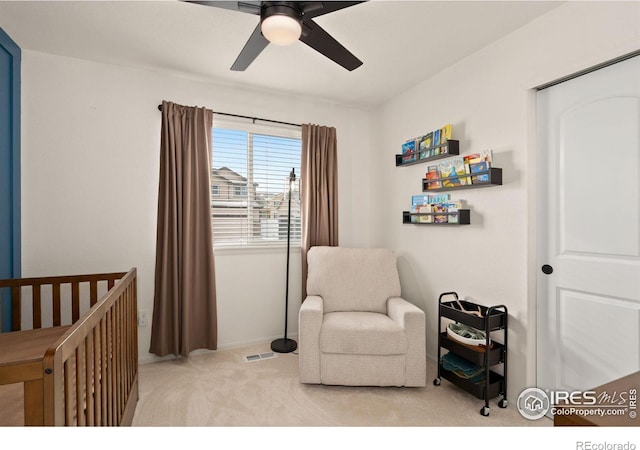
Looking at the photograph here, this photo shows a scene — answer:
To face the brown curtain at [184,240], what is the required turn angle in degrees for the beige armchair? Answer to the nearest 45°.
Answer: approximately 90° to its right

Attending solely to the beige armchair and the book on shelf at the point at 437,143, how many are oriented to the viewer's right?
0

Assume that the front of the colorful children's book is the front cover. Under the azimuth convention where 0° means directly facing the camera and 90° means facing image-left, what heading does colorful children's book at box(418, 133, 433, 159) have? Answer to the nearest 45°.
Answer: approximately 45°

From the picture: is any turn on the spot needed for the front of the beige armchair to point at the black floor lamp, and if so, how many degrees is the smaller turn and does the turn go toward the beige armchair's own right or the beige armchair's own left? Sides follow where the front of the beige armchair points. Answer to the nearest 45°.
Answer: approximately 135° to the beige armchair's own right

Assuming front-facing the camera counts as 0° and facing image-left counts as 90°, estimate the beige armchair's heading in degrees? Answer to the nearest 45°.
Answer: approximately 0°

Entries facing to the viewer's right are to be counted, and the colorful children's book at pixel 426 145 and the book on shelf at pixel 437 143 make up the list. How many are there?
0

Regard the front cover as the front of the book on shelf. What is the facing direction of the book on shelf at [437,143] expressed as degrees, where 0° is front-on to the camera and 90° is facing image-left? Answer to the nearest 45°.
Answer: approximately 45°
